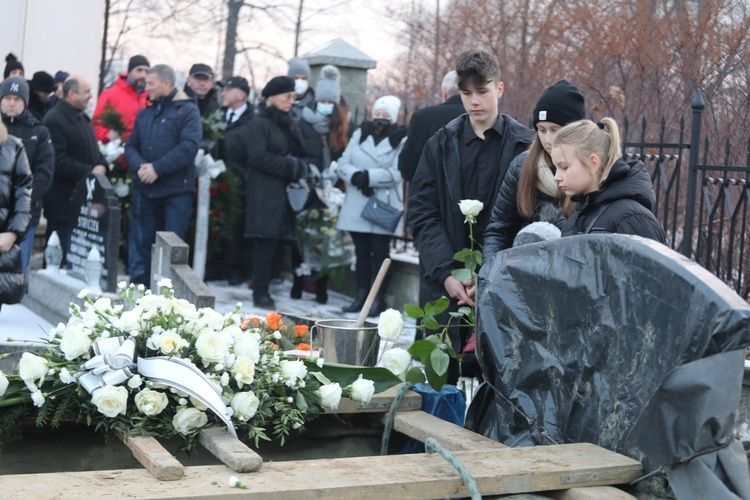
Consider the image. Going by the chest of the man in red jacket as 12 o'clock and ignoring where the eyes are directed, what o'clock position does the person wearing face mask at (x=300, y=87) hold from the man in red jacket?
The person wearing face mask is roughly at 10 o'clock from the man in red jacket.

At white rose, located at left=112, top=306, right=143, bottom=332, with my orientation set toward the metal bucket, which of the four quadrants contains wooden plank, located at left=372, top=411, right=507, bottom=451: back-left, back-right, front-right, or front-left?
front-right

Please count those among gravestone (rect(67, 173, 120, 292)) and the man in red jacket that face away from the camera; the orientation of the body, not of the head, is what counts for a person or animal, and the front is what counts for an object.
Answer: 0

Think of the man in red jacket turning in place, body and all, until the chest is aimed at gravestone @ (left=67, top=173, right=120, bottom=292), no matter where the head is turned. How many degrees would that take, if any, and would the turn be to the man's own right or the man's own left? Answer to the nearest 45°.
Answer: approximately 45° to the man's own right

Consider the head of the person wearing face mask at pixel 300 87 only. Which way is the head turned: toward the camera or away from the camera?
toward the camera

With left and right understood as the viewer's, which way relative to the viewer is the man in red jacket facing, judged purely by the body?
facing the viewer and to the right of the viewer

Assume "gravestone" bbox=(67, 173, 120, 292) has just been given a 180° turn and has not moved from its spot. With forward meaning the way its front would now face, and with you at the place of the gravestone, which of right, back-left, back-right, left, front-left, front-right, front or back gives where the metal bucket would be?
back-right

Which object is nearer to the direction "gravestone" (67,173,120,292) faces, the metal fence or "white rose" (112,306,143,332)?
the white rose

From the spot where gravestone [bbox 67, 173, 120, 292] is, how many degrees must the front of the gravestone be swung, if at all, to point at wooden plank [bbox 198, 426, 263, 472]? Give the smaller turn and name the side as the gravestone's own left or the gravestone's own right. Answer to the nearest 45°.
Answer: approximately 45° to the gravestone's own left

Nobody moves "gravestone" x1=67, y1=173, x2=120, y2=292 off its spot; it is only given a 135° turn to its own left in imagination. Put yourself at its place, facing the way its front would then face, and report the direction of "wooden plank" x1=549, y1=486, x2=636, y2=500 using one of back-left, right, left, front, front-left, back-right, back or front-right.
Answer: right

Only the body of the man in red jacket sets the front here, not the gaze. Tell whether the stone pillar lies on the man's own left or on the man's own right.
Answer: on the man's own left

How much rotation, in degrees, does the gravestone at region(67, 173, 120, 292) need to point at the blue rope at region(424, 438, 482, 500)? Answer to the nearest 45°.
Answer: approximately 45° to its left

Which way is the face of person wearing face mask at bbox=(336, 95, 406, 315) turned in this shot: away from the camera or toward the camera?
toward the camera

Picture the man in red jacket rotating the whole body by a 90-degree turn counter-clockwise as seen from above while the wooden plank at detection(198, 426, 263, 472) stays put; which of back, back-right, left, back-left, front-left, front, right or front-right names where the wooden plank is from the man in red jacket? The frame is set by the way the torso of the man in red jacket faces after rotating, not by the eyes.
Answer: back-right

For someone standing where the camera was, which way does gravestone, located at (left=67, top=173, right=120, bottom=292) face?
facing the viewer and to the left of the viewer
